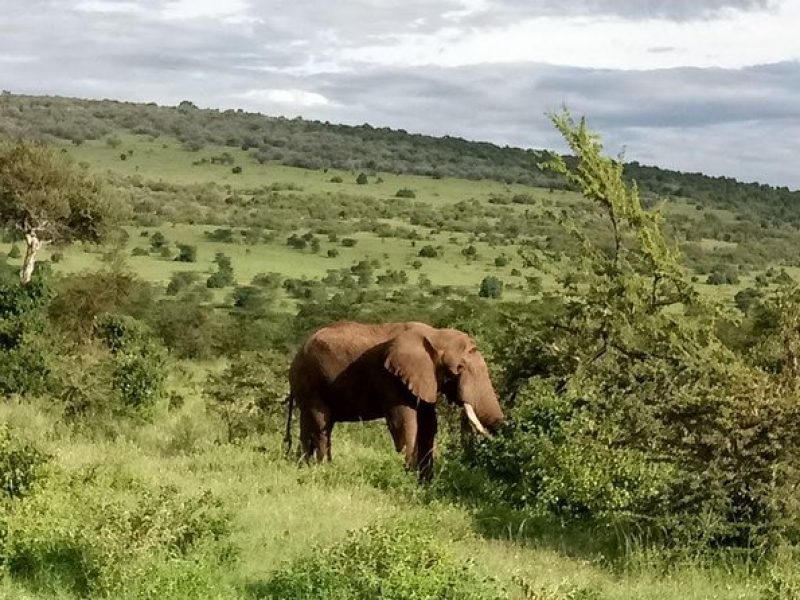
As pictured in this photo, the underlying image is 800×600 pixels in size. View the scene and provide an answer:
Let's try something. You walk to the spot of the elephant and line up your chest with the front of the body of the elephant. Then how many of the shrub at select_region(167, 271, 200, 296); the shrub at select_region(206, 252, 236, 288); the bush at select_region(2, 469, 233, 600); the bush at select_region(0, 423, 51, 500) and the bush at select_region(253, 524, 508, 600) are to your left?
2

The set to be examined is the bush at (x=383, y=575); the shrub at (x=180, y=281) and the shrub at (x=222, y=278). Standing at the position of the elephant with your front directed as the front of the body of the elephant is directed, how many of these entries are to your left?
2

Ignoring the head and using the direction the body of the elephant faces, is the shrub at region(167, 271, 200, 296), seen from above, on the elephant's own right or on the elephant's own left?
on the elephant's own left

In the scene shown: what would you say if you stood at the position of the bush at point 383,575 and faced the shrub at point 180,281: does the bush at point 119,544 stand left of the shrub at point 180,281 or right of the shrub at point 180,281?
left

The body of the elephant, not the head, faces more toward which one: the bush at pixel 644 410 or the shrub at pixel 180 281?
the bush

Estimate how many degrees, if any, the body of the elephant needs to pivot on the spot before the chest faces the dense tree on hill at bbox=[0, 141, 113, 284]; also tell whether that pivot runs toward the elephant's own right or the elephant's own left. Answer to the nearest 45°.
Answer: approximately 135° to the elephant's own left

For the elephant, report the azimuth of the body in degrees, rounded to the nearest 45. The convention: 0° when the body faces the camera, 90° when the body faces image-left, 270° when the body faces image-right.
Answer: approximately 270°

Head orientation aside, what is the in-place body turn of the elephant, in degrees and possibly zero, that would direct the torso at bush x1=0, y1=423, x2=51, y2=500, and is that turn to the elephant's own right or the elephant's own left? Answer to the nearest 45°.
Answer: approximately 135° to the elephant's own right

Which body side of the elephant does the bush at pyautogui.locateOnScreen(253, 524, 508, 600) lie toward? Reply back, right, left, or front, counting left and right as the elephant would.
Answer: right
